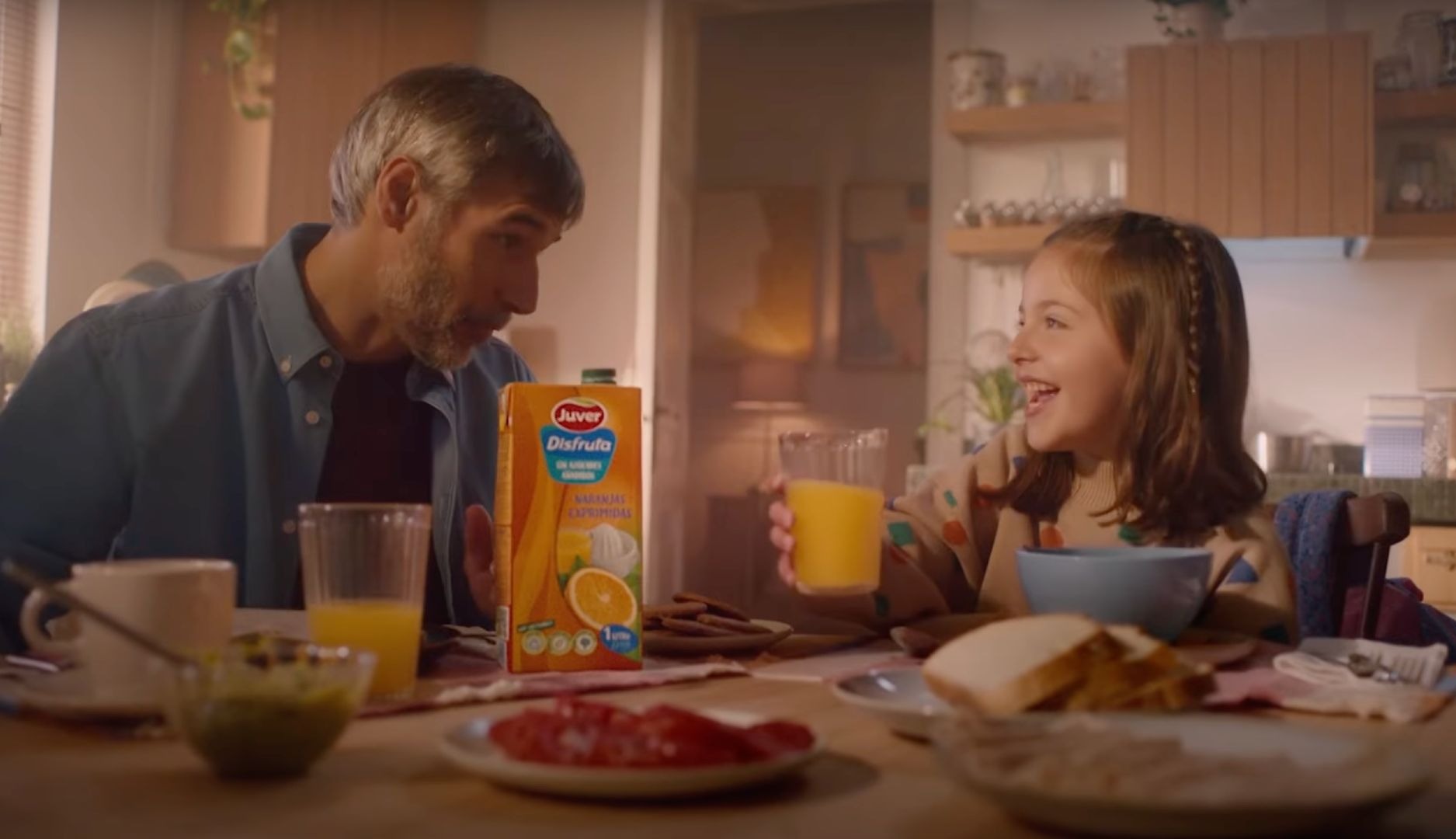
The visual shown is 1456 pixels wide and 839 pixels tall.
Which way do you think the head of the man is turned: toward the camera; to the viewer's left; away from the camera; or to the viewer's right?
to the viewer's right

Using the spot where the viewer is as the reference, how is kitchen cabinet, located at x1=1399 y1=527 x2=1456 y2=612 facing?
facing the viewer

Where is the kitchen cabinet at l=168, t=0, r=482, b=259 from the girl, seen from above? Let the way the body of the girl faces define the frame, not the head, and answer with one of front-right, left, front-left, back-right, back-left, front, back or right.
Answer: right

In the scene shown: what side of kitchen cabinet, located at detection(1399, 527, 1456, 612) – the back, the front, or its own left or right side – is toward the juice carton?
front

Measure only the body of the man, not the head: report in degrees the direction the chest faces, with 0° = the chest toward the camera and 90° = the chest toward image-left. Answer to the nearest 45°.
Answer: approximately 315°

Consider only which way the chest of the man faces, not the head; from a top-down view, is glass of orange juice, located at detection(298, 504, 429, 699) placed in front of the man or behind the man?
in front

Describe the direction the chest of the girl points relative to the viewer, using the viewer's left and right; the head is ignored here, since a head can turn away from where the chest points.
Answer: facing the viewer and to the left of the viewer

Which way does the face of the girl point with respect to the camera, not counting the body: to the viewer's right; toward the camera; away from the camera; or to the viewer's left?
to the viewer's left

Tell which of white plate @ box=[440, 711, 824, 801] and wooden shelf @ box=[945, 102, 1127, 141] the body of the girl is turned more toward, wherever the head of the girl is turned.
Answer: the white plate

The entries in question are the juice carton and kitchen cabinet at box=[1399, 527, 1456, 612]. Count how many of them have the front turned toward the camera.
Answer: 2

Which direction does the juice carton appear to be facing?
toward the camera

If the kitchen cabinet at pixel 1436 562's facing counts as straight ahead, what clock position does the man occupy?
The man is roughly at 1 o'clock from the kitchen cabinet.

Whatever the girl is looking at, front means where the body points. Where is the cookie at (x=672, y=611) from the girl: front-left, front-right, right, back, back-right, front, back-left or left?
front

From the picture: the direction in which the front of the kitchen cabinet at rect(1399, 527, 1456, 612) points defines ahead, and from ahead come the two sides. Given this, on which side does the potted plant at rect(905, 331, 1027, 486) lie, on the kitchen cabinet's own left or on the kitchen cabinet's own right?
on the kitchen cabinet's own right
